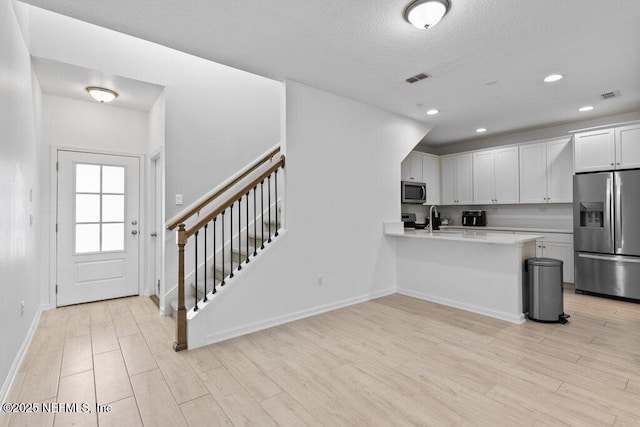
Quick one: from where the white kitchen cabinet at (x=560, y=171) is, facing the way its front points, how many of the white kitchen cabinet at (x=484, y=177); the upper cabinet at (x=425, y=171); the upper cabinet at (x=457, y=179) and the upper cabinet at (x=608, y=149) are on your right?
3

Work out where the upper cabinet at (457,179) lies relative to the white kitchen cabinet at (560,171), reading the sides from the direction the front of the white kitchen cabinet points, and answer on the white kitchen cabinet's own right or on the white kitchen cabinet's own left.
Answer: on the white kitchen cabinet's own right

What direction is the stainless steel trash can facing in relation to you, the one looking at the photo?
facing the viewer and to the right of the viewer

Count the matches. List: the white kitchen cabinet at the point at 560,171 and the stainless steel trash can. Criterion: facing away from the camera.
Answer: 0

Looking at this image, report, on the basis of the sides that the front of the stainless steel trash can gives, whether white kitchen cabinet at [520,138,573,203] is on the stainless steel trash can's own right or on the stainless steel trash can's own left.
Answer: on the stainless steel trash can's own left

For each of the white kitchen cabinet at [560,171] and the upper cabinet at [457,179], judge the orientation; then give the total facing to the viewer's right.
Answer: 0

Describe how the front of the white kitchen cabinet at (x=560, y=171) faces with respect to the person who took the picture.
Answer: facing the viewer

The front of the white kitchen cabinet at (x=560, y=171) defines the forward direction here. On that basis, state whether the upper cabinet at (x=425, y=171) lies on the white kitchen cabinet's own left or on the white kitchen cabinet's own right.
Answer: on the white kitchen cabinet's own right

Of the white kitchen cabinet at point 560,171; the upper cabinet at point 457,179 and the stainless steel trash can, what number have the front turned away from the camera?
0

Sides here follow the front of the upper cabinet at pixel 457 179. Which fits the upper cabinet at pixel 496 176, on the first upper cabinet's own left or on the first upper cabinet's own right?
on the first upper cabinet's own left

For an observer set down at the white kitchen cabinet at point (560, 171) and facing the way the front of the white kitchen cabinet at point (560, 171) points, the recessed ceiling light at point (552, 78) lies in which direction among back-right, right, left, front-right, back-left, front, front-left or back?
front

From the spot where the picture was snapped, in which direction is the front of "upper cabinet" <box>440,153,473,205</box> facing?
facing the viewer and to the left of the viewer

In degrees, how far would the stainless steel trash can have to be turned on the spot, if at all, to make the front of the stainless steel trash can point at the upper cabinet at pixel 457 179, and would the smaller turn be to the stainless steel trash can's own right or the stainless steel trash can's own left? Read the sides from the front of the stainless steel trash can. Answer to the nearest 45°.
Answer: approximately 180°

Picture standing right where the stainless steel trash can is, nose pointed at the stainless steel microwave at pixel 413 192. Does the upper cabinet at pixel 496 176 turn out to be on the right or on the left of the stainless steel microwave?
right

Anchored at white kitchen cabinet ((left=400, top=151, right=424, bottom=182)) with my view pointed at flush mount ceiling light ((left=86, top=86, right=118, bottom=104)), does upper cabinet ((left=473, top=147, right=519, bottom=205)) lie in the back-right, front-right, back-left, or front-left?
back-left
